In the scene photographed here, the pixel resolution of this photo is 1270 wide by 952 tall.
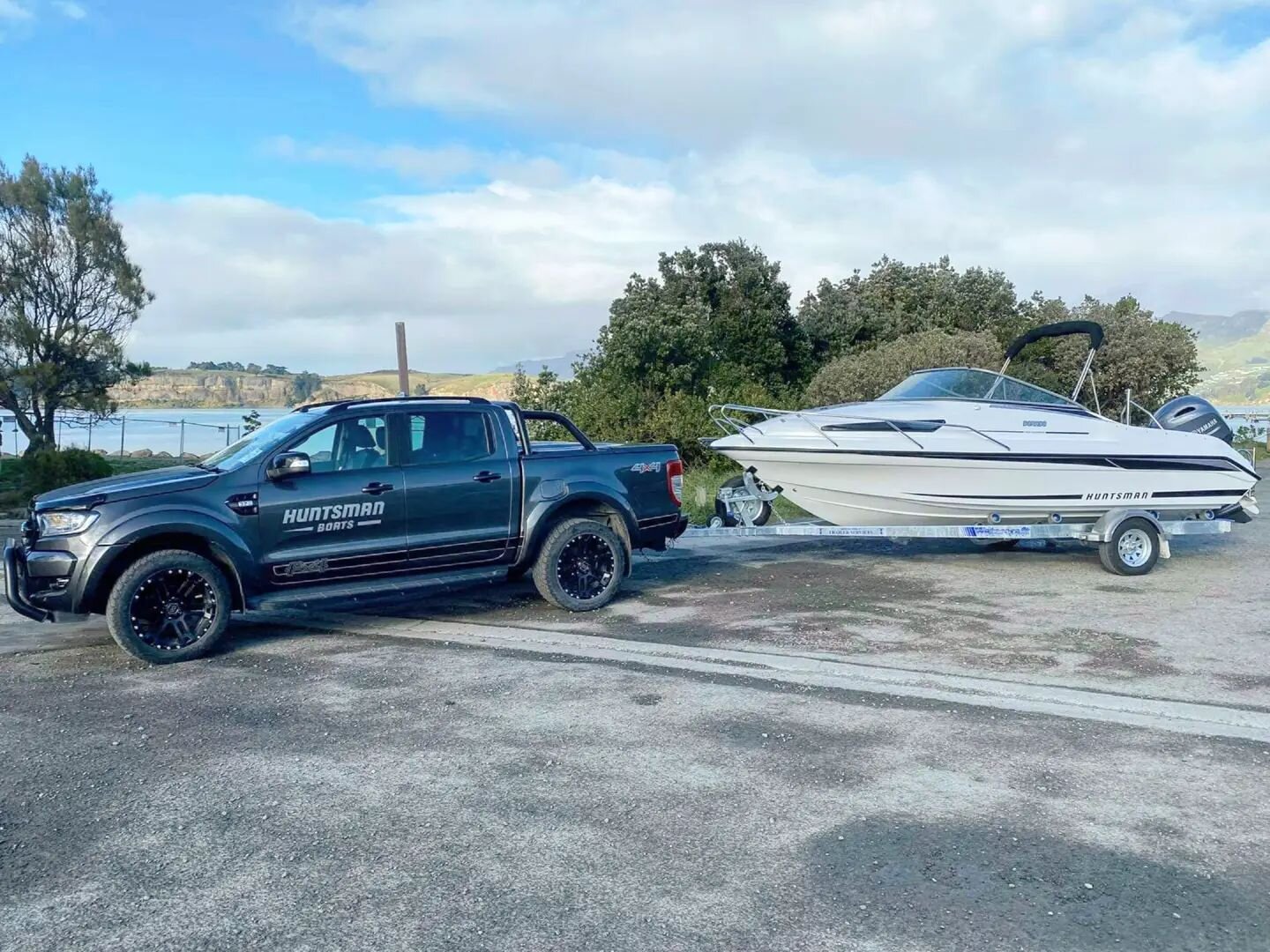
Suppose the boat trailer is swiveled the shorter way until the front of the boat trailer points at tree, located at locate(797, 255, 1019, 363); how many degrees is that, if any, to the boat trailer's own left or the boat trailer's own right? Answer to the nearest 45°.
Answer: approximately 90° to the boat trailer's own right

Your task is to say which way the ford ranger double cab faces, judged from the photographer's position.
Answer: facing to the left of the viewer

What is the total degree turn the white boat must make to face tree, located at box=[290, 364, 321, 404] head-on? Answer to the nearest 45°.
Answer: approximately 45° to its right

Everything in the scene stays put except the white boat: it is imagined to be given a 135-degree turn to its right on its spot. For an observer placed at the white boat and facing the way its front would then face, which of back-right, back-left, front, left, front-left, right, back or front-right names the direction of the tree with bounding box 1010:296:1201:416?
front-left

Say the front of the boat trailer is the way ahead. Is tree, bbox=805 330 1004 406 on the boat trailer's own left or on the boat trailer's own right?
on the boat trailer's own right

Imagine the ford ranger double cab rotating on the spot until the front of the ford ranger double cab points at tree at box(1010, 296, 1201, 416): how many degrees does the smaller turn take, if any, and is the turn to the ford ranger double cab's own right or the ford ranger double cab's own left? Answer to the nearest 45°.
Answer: approximately 135° to the ford ranger double cab's own right

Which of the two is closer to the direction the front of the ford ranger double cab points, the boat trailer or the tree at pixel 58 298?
the tree

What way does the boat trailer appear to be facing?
to the viewer's left

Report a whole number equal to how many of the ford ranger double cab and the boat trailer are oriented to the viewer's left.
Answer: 2

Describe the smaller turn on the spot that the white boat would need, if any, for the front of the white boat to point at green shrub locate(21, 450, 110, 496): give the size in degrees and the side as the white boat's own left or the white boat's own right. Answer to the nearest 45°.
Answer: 0° — it already faces it

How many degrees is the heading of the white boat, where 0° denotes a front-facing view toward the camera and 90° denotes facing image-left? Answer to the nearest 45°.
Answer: approximately 90°

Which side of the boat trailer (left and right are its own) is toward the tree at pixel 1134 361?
right

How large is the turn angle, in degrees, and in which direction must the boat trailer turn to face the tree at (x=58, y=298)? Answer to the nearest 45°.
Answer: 0° — it already faces it

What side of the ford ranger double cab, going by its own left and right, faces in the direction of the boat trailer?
back

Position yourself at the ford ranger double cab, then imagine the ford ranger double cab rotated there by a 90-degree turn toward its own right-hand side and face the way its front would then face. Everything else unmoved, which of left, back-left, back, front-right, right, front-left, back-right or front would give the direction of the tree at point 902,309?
front-right
